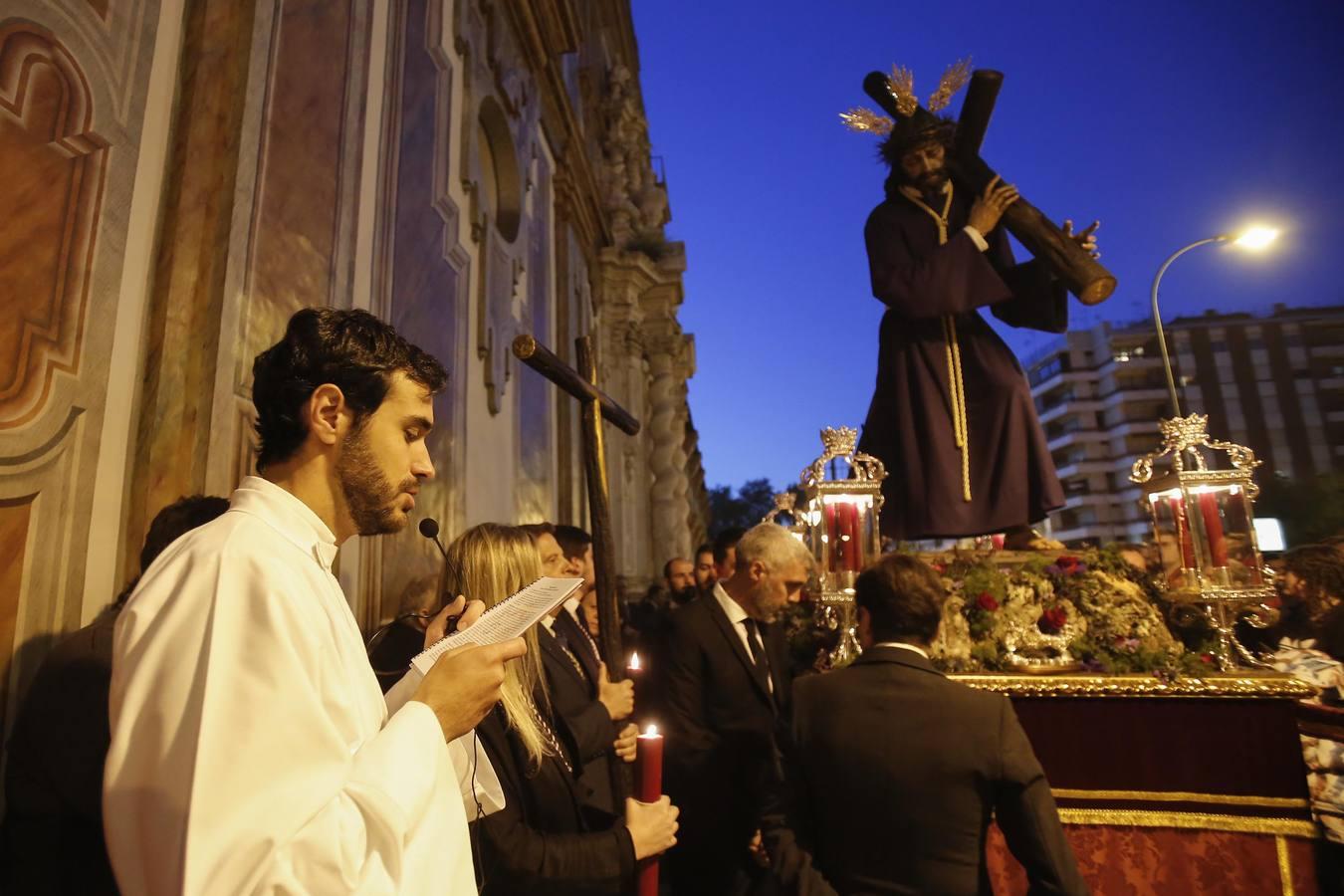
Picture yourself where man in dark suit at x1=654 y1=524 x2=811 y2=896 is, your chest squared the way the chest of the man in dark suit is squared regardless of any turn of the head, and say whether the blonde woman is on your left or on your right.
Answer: on your right

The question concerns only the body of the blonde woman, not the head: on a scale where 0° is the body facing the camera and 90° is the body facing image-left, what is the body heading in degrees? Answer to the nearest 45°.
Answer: approximately 270°

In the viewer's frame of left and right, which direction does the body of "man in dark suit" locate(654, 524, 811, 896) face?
facing the viewer and to the right of the viewer

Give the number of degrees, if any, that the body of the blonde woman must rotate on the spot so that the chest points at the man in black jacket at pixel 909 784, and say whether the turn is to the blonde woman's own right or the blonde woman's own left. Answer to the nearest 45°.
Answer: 0° — they already face them

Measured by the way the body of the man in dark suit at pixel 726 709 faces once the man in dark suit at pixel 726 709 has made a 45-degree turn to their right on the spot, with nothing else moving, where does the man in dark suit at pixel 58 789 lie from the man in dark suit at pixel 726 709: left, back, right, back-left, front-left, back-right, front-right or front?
front-right

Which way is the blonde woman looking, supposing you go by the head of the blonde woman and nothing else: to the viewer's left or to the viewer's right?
to the viewer's right

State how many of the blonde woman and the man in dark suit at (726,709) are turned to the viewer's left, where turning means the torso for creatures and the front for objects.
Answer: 0

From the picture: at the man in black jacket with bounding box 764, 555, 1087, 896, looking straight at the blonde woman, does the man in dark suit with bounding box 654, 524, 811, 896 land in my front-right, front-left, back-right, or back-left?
front-right

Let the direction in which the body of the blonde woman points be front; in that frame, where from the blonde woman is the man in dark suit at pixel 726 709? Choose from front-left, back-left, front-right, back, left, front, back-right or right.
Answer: front-left

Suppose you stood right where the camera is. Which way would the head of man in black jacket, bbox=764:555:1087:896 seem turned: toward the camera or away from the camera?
away from the camera

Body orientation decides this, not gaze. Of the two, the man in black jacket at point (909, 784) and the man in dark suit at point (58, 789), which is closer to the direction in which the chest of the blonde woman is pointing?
the man in black jacket
